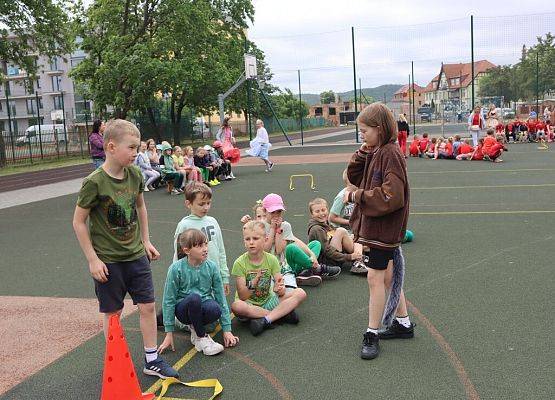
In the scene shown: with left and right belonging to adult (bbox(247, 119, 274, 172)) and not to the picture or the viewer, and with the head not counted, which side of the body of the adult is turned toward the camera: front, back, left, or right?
left

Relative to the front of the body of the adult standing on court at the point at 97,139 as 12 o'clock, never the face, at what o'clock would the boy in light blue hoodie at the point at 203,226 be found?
The boy in light blue hoodie is roughly at 3 o'clock from the adult standing on court.

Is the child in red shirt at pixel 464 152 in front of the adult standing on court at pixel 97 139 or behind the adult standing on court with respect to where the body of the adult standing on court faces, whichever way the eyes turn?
in front

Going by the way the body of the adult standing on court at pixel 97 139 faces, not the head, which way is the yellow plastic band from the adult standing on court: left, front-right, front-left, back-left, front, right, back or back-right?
right

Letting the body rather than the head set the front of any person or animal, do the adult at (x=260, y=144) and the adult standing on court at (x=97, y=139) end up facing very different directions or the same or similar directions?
very different directions

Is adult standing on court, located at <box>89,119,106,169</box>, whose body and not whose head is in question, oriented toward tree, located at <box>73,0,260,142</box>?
no

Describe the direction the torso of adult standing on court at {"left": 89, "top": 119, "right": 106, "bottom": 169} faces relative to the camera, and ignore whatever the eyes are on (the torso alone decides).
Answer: to the viewer's right

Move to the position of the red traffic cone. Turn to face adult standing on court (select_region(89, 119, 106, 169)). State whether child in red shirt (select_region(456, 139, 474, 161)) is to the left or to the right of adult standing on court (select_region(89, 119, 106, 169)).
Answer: right
